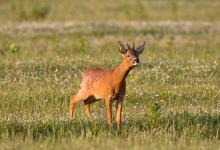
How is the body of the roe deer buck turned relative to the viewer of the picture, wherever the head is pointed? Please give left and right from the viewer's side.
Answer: facing the viewer and to the right of the viewer
